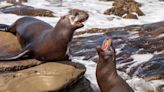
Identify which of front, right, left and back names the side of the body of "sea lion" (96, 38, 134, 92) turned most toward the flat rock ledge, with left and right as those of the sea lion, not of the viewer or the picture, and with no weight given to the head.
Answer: front

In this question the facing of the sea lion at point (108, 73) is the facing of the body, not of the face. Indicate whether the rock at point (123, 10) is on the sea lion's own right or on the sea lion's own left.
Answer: on the sea lion's own right

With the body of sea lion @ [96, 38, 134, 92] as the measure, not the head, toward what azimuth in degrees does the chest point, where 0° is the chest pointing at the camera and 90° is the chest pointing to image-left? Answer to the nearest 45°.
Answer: approximately 90°

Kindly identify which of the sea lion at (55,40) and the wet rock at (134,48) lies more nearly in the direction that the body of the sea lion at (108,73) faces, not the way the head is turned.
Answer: the sea lion

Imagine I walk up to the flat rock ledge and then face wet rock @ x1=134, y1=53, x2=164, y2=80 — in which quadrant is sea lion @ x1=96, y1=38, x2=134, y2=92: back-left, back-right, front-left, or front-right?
front-right
